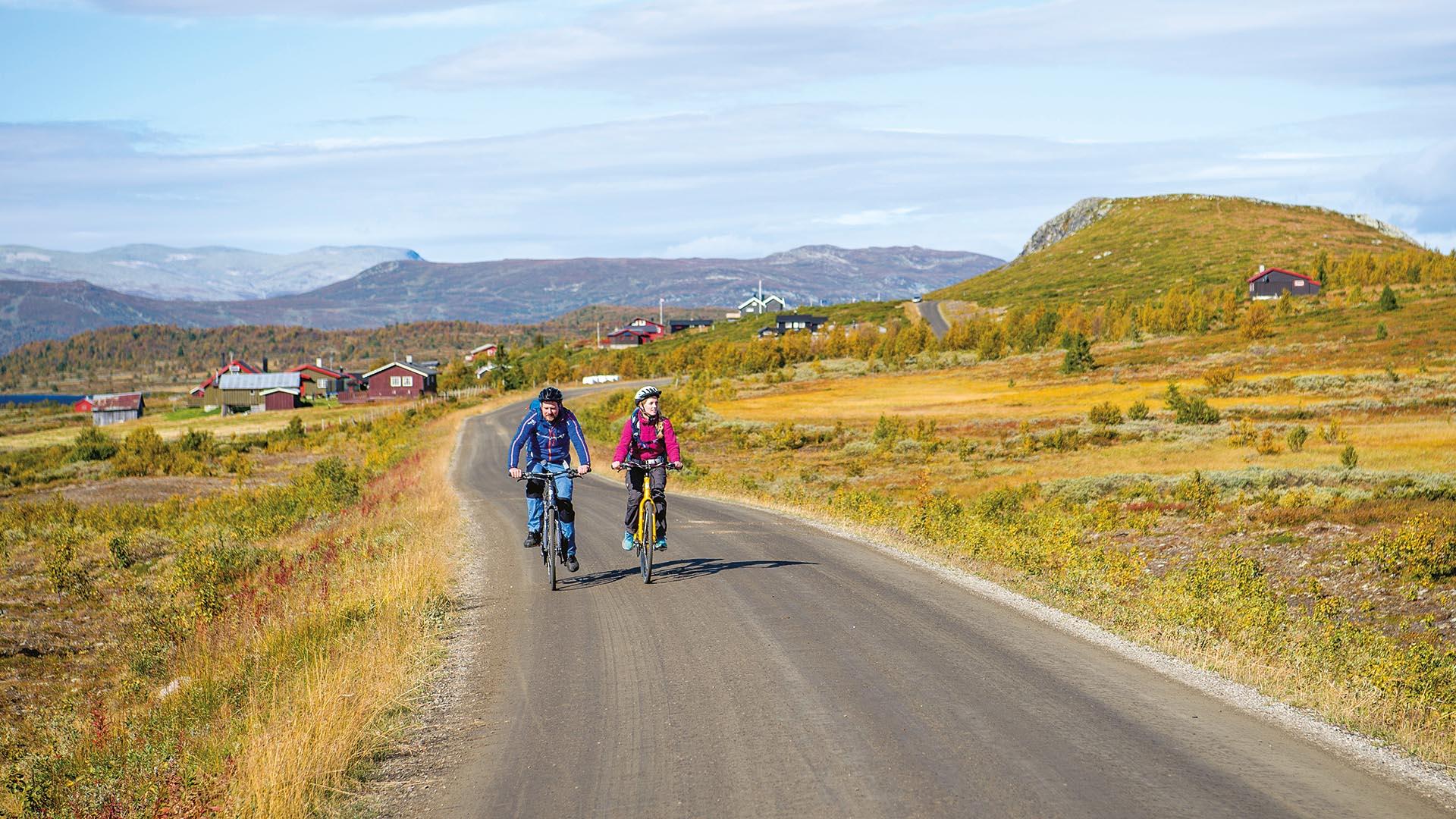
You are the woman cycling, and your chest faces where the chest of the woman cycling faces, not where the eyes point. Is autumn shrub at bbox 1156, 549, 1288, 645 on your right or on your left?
on your left

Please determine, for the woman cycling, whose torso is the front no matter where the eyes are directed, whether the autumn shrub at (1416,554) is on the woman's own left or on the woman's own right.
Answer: on the woman's own left

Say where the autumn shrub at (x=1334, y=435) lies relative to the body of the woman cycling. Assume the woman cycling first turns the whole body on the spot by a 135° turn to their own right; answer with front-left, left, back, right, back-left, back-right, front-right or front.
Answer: right

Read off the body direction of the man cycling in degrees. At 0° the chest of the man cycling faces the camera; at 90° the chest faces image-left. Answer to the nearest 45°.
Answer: approximately 0°

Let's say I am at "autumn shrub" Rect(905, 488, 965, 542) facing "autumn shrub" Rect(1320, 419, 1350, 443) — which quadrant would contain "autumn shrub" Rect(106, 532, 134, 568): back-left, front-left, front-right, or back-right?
back-left

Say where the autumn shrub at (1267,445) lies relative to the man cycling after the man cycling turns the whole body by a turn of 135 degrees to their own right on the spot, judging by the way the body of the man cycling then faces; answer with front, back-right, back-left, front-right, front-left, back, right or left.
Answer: right

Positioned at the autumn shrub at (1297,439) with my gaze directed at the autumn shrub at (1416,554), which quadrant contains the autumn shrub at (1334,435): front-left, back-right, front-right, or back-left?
back-left

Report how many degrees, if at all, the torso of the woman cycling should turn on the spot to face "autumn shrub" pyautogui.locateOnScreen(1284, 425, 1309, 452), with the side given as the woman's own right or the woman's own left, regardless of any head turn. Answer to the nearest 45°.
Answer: approximately 135° to the woman's own left

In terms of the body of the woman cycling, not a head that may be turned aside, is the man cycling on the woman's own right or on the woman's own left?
on the woman's own right

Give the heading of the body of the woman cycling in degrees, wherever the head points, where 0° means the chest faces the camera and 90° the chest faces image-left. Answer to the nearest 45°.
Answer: approximately 0°

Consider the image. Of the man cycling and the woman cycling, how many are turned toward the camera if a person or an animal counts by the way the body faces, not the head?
2

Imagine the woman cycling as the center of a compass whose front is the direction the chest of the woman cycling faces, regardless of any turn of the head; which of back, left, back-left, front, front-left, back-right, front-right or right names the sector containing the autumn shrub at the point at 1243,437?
back-left

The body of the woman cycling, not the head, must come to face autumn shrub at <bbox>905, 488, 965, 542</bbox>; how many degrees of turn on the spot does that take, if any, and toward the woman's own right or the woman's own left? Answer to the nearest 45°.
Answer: approximately 135° to the woman's own left

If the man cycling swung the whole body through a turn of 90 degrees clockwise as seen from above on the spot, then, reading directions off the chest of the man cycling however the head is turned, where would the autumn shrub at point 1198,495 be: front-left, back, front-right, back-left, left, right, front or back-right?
back-right

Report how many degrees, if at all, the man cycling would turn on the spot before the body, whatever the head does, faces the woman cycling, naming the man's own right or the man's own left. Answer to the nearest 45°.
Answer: approximately 90° to the man's own left
